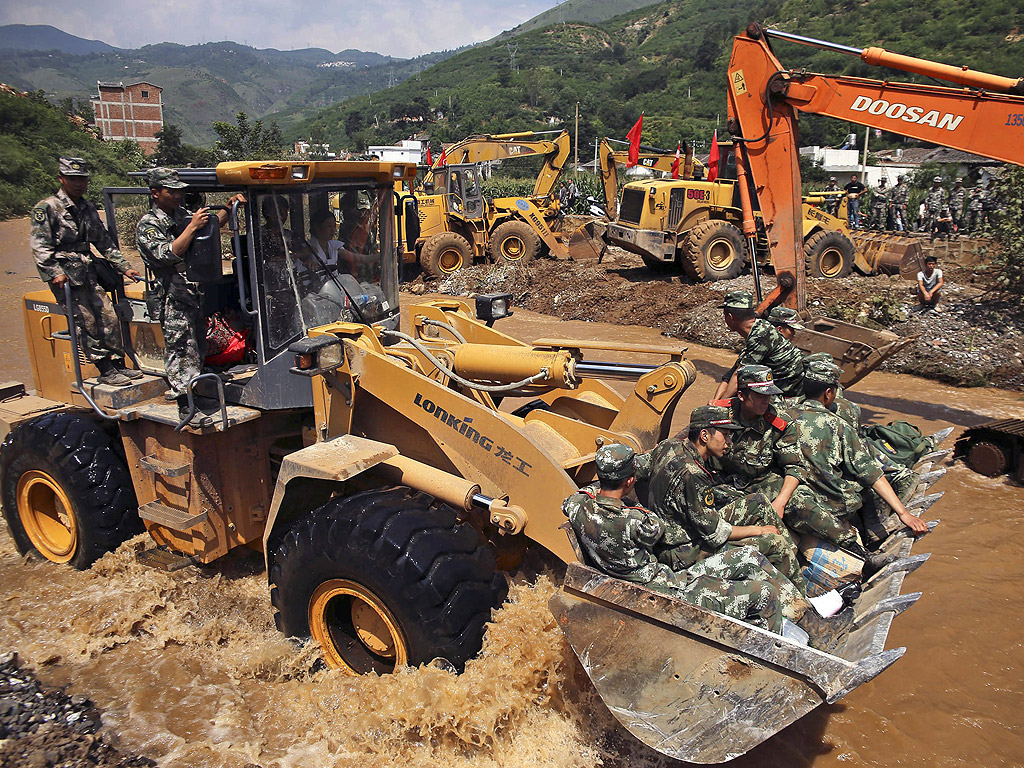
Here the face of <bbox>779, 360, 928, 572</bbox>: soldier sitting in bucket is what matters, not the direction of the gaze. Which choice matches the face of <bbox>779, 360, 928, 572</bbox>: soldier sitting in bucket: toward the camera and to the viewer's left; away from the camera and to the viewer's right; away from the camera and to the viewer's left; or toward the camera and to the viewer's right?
away from the camera and to the viewer's right

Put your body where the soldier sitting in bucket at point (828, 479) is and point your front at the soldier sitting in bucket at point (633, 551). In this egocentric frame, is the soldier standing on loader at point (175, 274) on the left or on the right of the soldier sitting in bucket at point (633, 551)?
right

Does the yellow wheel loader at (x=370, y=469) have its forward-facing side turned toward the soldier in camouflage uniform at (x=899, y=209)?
no

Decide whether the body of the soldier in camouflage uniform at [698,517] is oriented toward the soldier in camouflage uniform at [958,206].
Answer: no

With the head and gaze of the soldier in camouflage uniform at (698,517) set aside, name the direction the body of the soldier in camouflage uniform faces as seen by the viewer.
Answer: to the viewer's right

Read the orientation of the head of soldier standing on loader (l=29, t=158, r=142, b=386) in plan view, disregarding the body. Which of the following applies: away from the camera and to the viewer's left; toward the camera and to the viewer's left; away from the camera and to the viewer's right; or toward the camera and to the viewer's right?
toward the camera and to the viewer's right

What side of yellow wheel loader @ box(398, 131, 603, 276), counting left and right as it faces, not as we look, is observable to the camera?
right

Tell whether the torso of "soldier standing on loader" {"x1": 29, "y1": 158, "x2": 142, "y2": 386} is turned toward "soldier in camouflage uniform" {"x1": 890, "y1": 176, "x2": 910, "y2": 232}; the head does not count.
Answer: no

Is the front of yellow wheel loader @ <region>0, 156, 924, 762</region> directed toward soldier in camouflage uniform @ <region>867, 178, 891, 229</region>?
no

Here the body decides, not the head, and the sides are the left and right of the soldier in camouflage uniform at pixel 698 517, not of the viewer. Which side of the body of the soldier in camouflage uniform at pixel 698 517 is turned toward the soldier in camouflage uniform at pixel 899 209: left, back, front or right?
left
